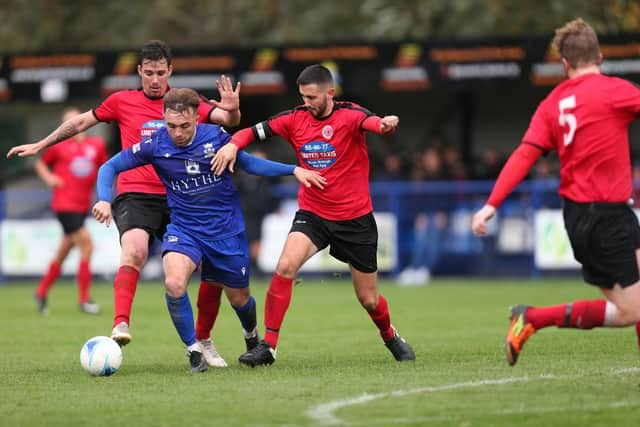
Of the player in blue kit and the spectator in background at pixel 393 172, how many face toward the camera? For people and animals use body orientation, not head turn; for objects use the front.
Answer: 2

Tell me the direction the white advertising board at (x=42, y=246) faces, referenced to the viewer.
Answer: facing the viewer

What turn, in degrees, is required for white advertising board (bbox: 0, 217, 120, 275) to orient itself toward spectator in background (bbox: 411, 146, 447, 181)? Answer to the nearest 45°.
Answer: approximately 90° to its left

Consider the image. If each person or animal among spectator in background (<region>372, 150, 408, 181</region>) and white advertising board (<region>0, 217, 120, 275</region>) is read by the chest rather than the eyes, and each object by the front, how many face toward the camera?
2

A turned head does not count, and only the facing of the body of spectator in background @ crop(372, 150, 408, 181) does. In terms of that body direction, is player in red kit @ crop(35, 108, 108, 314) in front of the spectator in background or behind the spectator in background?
in front

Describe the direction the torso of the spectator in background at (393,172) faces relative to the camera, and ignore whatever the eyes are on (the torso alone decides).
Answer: toward the camera

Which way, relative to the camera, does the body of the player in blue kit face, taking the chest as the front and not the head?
toward the camera

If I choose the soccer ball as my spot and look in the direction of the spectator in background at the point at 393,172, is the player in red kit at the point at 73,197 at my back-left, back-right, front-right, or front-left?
front-left

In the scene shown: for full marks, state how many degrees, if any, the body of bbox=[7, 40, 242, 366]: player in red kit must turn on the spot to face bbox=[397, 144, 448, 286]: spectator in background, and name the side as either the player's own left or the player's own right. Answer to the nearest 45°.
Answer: approximately 135° to the player's own left

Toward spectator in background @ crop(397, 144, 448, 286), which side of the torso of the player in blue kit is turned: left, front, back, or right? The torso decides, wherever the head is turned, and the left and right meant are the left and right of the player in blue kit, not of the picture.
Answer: back

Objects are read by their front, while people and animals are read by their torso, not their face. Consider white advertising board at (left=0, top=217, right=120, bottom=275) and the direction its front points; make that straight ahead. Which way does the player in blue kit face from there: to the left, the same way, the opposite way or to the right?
the same way
